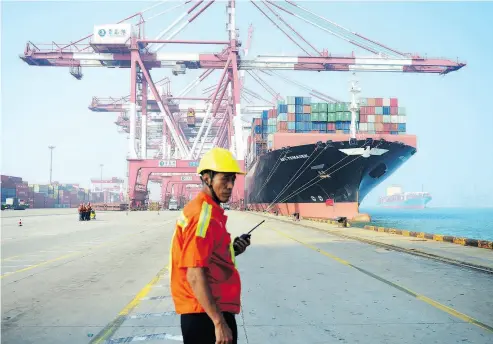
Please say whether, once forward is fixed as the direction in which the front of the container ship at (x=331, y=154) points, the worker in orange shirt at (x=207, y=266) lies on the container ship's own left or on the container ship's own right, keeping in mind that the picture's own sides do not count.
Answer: on the container ship's own right

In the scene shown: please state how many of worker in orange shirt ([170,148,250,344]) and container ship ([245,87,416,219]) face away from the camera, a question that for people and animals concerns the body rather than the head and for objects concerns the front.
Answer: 0
